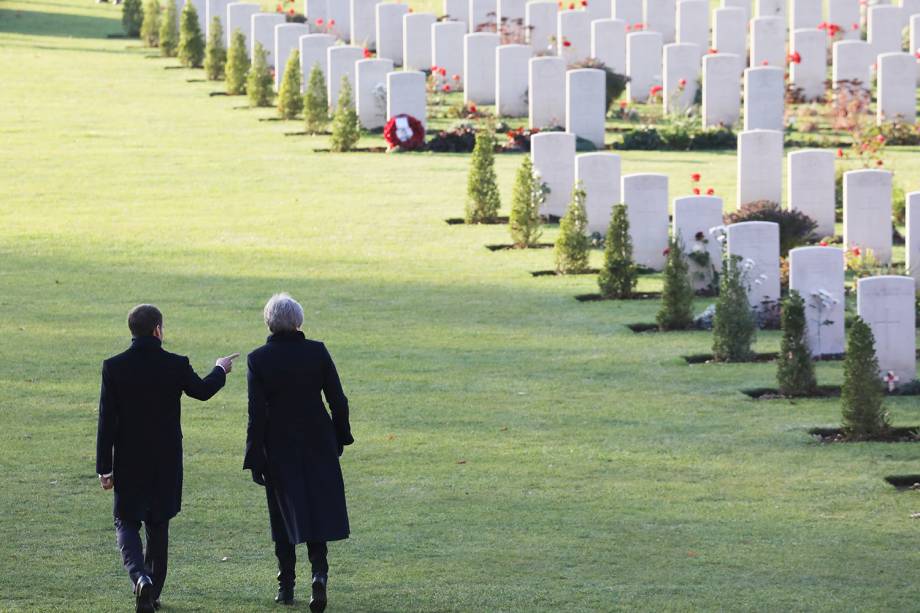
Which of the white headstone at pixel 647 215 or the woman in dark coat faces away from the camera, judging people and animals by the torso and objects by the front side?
the woman in dark coat

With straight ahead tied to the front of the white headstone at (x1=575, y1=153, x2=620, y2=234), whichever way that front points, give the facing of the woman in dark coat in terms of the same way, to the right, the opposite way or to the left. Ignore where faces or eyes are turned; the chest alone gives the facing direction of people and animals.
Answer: the opposite way

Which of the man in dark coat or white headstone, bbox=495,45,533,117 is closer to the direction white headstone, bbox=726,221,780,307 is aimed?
the man in dark coat

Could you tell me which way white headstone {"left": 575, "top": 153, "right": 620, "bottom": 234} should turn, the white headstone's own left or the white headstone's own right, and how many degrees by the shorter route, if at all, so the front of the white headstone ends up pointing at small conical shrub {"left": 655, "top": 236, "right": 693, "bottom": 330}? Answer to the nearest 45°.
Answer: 0° — it already faces it

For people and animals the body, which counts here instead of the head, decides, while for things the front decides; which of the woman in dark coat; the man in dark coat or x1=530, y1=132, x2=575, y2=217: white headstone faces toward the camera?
the white headstone

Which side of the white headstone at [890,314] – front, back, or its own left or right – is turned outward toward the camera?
front

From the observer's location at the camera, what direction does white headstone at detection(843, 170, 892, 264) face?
facing the viewer

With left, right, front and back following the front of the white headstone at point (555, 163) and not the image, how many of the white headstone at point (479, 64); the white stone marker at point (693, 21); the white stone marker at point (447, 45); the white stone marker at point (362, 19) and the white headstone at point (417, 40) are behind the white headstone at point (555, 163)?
5

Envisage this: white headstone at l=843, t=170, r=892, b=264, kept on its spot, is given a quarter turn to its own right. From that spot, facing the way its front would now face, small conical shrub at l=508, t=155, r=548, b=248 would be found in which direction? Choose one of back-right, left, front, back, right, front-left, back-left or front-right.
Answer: front

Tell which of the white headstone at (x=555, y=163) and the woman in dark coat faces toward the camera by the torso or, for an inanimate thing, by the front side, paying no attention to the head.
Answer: the white headstone

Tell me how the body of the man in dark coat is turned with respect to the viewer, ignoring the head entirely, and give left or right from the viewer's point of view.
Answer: facing away from the viewer

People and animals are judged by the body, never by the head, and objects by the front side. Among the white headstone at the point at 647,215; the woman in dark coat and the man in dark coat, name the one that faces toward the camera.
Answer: the white headstone

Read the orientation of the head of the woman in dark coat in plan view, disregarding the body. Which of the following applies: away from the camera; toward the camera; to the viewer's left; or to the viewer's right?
away from the camera

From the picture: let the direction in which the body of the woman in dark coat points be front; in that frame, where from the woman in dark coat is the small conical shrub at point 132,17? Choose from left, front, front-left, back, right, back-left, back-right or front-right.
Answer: front

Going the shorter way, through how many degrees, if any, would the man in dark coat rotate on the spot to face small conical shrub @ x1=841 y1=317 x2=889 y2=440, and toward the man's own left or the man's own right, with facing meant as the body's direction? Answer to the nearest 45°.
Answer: approximately 45° to the man's own right

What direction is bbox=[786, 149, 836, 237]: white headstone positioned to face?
toward the camera

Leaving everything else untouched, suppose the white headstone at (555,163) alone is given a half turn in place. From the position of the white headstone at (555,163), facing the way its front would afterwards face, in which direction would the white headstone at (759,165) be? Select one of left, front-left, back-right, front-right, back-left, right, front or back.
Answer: right

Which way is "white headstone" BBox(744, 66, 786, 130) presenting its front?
toward the camera

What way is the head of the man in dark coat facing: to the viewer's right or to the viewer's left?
to the viewer's right
